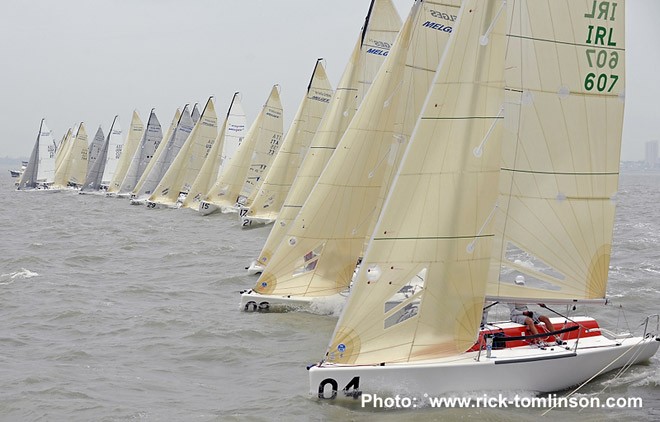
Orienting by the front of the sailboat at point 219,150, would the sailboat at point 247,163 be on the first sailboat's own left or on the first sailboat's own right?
on the first sailboat's own left

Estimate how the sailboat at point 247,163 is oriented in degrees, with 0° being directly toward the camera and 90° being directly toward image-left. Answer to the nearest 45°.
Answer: approximately 45°

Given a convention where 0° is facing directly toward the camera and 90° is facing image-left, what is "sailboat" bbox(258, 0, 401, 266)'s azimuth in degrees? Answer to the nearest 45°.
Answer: approximately 45°
